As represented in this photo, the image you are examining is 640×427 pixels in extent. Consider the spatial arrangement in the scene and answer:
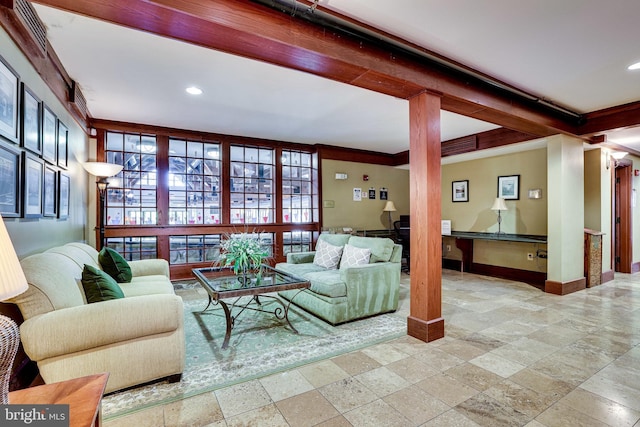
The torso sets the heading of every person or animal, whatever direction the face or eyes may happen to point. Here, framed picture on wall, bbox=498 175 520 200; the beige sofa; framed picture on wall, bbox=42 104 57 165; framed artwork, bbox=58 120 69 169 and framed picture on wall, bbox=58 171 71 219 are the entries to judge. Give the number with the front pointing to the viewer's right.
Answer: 4

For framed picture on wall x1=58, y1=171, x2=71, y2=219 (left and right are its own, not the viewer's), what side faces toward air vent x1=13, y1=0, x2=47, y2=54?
right

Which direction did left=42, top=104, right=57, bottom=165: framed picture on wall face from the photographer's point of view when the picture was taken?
facing to the right of the viewer

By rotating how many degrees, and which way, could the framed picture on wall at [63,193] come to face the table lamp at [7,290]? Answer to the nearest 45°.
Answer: approximately 90° to its right

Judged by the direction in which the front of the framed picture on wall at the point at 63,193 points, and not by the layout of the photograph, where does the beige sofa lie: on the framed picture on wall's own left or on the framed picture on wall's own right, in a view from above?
on the framed picture on wall's own right

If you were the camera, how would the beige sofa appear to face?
facing to the right of the viewer

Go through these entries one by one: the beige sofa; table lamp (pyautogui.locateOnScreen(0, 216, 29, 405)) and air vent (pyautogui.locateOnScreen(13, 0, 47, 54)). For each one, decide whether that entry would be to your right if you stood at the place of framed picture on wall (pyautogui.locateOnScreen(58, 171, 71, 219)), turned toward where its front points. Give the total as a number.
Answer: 3

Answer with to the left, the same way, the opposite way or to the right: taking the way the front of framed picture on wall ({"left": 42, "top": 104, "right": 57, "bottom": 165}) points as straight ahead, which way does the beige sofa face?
the same way

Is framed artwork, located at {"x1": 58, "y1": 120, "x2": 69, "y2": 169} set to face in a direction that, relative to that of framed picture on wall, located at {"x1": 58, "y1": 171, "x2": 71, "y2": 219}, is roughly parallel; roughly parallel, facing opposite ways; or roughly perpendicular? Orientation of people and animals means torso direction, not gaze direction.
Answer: roughly parallel

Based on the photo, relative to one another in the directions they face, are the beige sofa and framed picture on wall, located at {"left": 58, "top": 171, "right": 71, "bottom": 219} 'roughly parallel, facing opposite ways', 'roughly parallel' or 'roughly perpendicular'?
roughly parallel

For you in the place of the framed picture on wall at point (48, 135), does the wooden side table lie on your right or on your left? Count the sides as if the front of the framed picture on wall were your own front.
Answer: on your right

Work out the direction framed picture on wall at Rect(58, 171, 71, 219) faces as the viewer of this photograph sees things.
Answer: facing to the right of the viewer

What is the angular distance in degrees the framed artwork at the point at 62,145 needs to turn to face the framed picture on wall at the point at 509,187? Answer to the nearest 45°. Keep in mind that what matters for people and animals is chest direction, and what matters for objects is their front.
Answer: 0° — it already faces it

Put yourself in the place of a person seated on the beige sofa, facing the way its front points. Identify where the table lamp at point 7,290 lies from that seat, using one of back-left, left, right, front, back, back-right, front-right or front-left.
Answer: right

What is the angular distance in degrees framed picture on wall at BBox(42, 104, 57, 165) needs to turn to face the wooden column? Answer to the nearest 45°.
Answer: approximately 45° to its right

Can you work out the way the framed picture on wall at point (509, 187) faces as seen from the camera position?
facing the viewer and to the left of the viewer

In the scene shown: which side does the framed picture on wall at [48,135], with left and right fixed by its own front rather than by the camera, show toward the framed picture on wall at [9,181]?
right

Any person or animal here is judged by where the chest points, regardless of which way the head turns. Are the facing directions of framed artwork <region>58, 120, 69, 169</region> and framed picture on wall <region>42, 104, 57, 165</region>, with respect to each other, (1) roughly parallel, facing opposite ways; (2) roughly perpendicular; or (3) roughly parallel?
roughly parallel

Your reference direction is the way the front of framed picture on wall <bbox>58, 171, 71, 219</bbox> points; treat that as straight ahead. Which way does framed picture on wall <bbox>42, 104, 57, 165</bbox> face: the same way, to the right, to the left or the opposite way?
the same way
